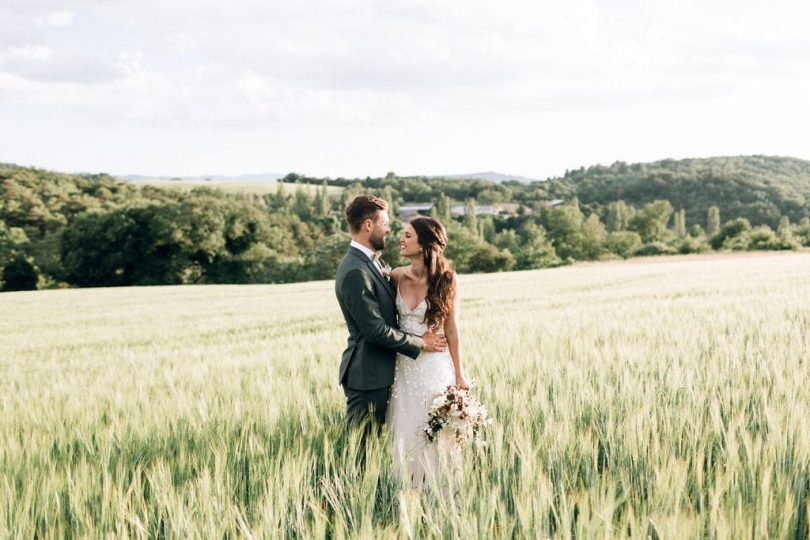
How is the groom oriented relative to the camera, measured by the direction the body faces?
to the viewer's right

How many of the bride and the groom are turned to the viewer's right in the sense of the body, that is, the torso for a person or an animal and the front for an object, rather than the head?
1

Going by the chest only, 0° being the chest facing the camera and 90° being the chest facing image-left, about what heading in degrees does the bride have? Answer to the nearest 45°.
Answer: approximately 45°

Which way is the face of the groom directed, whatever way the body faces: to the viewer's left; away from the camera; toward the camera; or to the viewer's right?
to the viewer's right

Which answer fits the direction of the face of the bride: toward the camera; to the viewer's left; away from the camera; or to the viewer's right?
to the viewer's left
